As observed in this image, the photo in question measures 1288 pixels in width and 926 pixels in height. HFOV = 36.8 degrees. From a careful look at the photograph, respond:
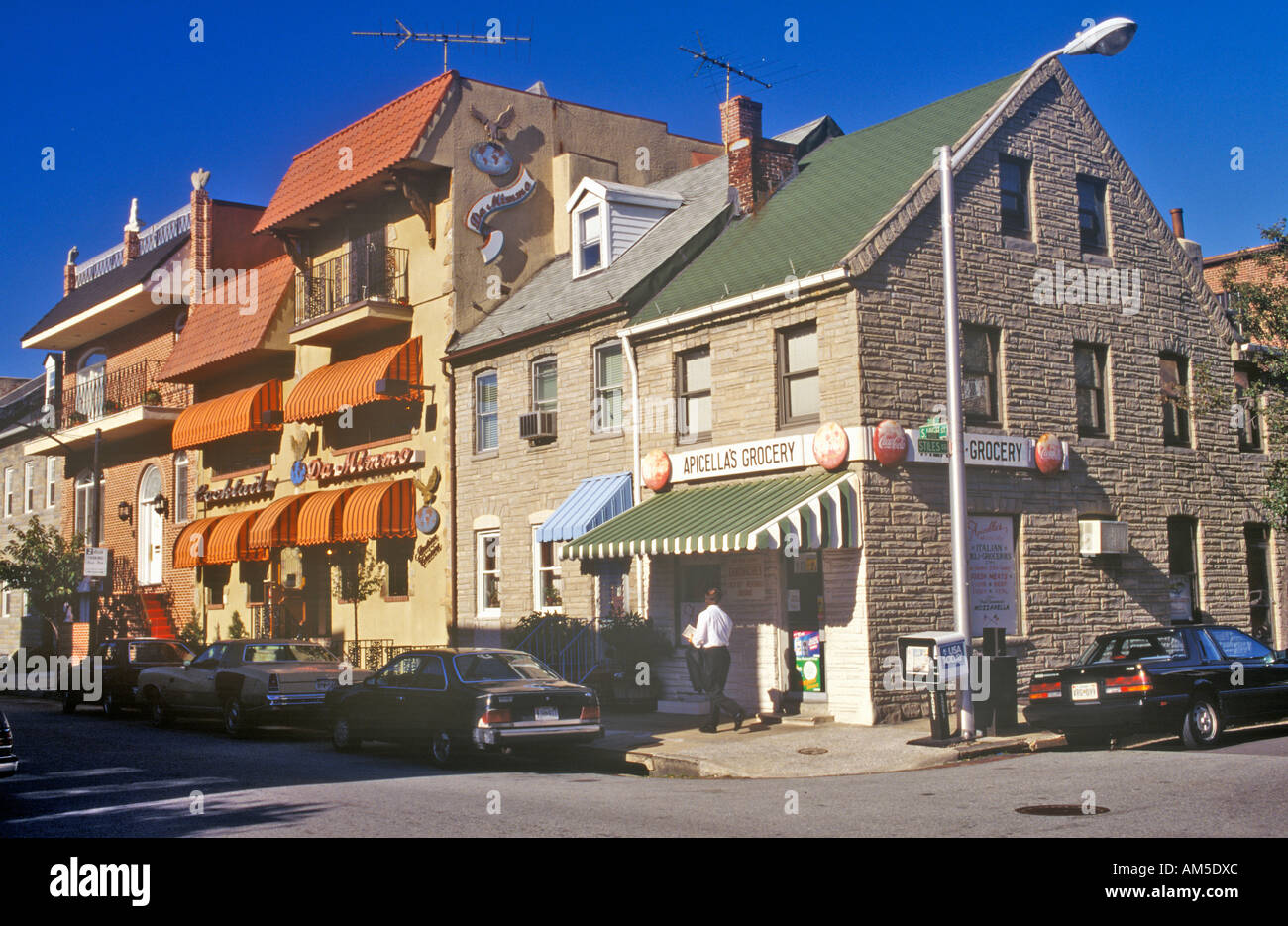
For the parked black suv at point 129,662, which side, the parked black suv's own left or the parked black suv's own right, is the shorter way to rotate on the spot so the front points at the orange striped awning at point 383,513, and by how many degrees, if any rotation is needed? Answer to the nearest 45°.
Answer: approximately 135° to the parked black suv's own right

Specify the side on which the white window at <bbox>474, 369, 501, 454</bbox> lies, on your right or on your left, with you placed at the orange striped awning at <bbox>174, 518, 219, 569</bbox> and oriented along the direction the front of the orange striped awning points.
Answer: on your left

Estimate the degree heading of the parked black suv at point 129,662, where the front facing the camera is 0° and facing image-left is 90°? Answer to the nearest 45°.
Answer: approximately 135°

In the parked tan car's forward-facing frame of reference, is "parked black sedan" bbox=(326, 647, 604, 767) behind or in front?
behind

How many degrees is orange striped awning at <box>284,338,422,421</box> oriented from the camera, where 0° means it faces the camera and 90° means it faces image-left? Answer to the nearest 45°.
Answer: approximately 45°

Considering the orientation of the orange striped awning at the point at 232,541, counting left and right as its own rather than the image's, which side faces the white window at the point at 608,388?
left

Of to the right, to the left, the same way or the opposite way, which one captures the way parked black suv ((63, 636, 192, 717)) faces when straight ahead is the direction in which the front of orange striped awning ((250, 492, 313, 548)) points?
to the right

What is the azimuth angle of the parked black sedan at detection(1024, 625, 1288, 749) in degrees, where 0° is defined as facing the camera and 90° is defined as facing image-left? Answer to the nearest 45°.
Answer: approximately 225°

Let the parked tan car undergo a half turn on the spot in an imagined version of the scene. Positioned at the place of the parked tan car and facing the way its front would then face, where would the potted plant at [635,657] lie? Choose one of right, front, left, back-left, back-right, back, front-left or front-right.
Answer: front-left

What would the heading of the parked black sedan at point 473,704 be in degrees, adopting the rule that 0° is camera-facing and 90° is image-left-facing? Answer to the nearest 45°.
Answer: approximately 135°

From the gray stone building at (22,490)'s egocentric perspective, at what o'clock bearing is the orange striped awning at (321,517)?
The orange striped awning is roughly at 10 o'clock from the gray stone building.

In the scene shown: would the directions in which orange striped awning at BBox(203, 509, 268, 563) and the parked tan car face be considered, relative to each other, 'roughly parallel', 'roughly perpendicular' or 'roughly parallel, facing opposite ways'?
roughly perpendicular

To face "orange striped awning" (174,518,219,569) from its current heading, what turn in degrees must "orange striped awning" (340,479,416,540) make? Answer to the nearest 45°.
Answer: approximately 90° to its right
